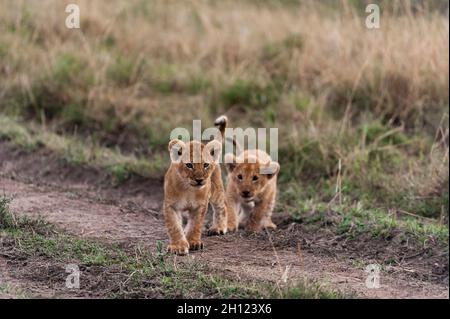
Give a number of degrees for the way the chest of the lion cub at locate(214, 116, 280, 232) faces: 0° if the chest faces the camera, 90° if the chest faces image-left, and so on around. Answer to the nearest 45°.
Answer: approximately 0°

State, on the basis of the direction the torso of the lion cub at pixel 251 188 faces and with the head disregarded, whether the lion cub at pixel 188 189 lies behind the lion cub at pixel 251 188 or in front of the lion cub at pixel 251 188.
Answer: in front
